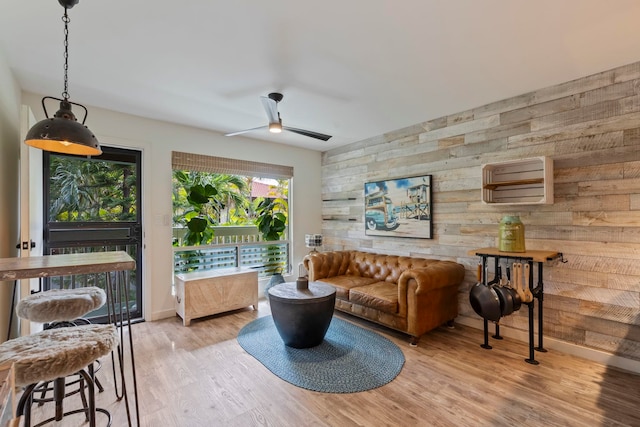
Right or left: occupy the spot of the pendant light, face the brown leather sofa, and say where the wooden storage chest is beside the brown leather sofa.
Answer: left

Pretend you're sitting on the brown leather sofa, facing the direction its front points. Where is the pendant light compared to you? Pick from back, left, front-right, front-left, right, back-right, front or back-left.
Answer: front

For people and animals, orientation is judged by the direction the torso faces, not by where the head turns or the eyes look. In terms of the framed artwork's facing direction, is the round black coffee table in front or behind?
in front

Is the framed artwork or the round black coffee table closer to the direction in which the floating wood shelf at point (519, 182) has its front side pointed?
the round black coffee table

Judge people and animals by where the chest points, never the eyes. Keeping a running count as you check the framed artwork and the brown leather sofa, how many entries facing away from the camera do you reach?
0

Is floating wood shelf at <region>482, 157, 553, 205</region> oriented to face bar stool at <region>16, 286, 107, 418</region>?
yes

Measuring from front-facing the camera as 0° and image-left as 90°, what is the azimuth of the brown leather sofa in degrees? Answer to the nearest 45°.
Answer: approximately 45°

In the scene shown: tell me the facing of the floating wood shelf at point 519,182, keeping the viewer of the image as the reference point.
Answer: facing the viewer and to the left of the viewer

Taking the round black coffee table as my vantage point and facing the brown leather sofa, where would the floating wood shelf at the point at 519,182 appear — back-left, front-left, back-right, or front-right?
front-right

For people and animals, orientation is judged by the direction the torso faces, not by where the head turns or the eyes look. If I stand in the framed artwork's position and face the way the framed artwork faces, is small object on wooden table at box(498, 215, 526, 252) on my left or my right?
on my left

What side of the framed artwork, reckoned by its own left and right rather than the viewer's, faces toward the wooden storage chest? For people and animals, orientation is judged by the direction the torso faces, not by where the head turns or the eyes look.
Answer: front

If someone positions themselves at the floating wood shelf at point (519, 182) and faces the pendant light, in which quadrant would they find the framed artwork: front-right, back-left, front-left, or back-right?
front-right

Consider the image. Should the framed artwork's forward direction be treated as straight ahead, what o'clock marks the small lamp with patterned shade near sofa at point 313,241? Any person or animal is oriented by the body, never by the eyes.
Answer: The small lamp with patterned shade near sofa is roughly at 2 o'clock from the framed artwork.

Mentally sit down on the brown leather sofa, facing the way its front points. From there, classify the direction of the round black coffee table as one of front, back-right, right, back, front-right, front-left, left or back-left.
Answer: front

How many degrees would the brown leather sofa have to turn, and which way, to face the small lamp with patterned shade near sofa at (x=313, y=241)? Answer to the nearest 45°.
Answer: approximately 90° to its right
